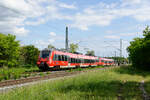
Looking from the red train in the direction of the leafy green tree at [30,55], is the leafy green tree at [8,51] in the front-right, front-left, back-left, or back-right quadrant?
front-left

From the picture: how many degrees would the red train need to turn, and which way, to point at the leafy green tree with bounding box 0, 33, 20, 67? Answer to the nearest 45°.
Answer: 0° — it already faces it

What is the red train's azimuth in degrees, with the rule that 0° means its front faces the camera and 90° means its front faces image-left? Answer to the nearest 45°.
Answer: approximately 45°

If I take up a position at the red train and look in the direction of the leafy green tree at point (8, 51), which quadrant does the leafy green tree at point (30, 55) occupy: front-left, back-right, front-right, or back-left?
front-right
